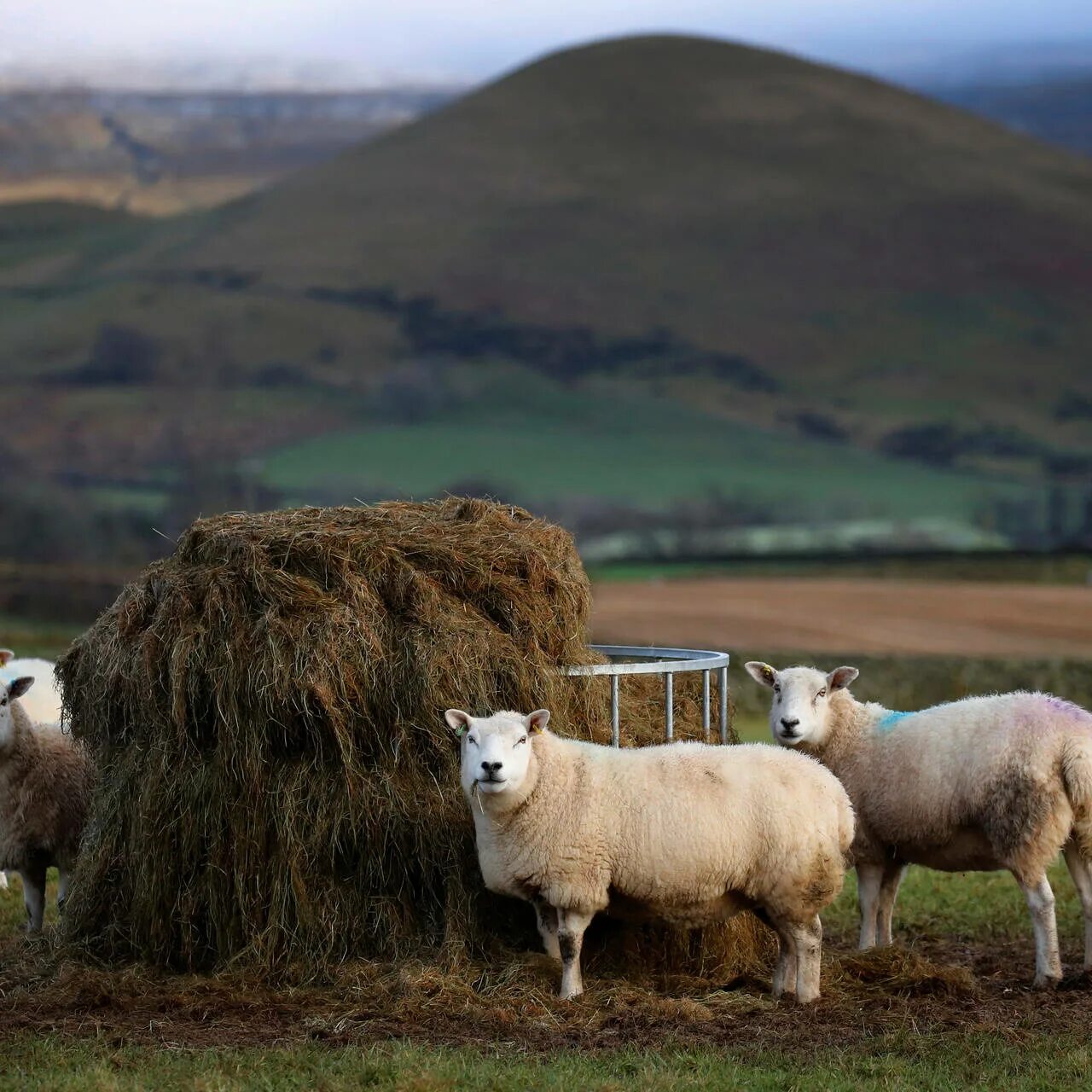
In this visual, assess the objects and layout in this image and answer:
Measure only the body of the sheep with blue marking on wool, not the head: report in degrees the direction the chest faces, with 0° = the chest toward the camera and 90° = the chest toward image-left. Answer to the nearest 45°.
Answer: approximately 135°

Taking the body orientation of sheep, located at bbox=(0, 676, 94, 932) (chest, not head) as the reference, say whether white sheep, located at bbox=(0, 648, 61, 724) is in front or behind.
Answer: behind

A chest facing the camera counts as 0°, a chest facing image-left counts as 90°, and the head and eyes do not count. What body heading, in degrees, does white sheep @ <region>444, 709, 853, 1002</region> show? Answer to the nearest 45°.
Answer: approximately 90°

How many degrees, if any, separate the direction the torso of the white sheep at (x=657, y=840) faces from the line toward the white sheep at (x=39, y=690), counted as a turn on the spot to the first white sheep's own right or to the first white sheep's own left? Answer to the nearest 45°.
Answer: approximately 45° to the first white sheep's own right

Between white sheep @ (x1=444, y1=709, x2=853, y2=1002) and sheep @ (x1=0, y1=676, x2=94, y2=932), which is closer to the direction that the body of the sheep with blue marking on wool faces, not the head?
the sheep

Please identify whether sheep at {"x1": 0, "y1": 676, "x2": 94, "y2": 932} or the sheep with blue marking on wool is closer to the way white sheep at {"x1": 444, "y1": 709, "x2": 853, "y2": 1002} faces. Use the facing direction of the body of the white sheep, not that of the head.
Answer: the sheep

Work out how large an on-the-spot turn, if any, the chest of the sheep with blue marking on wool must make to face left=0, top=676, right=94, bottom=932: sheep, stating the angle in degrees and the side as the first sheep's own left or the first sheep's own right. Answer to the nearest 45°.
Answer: approximately 45° to the first sheep's own left
